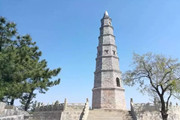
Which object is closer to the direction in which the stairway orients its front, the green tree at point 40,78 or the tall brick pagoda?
the green tree

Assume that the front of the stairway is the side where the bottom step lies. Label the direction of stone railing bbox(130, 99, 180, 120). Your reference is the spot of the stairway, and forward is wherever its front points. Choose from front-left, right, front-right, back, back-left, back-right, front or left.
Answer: left

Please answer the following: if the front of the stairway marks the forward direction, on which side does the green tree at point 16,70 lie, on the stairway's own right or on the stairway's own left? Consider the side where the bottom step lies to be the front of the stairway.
on the stairway's own right

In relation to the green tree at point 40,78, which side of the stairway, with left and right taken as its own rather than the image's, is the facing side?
right

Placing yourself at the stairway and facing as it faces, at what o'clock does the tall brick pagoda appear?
The tall brick pagoda is roughly at 6 o'clock from the stairway.

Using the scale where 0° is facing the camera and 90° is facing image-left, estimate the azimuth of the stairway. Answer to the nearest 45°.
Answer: approximately 0°

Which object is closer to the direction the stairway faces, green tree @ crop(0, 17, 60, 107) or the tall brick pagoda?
the green tree

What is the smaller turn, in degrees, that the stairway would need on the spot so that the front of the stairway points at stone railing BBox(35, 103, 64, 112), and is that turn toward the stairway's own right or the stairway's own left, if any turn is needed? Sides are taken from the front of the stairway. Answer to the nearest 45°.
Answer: approximately 90° to the stairway's own right
